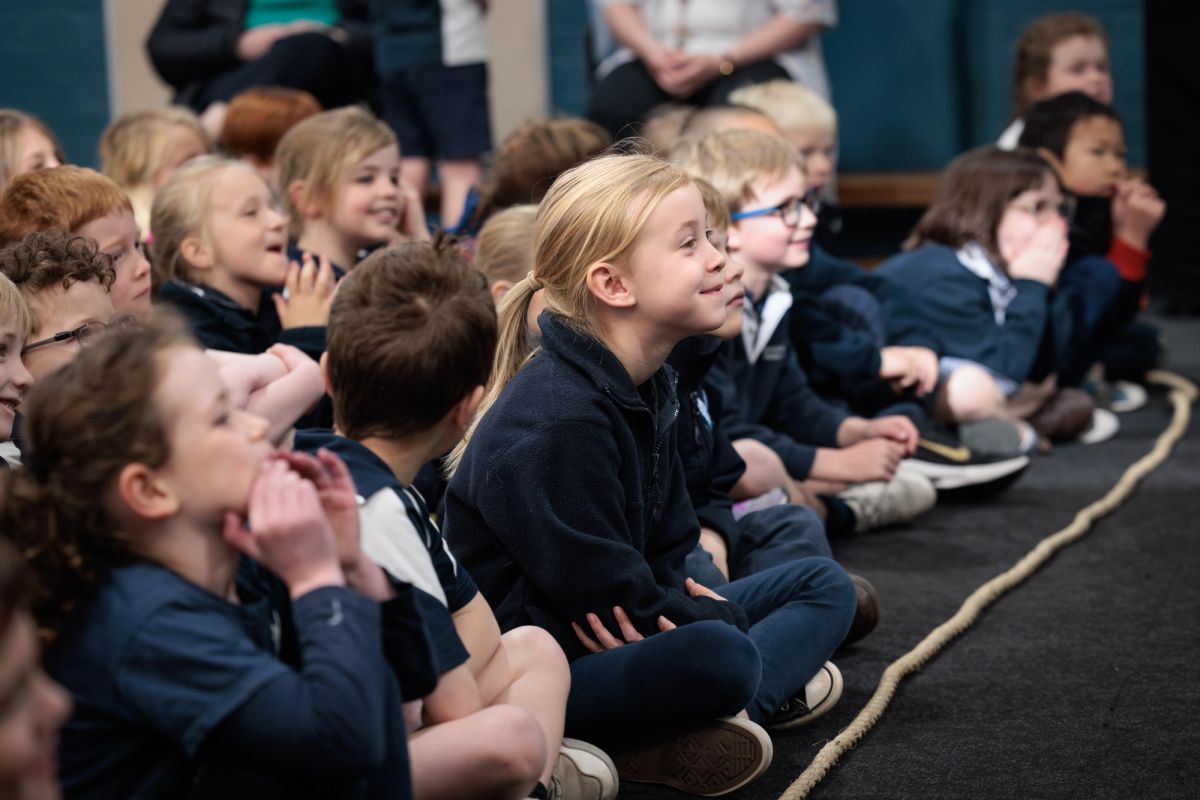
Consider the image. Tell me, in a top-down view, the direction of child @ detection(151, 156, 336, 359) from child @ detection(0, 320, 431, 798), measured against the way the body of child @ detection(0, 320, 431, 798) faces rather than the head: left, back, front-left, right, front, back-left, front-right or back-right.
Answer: left

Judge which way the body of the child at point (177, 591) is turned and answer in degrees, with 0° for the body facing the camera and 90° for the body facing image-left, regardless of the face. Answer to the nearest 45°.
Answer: approximately 270°

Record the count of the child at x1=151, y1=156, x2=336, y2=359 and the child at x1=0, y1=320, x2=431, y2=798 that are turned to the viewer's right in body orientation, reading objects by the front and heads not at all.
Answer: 2

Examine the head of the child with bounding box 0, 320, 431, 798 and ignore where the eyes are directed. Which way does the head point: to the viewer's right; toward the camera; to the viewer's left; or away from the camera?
to the viewer's right

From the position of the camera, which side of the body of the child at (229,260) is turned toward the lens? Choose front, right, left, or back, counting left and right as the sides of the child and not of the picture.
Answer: right

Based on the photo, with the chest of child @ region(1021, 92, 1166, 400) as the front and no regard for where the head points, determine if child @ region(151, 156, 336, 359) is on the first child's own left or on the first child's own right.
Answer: on the first child's own right

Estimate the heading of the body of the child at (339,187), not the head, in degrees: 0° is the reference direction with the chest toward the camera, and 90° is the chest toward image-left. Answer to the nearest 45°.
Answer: approximately 315°

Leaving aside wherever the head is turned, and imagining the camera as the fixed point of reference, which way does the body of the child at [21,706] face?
to the viewer's right

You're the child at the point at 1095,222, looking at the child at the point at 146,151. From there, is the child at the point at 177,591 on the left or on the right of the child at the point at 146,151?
left

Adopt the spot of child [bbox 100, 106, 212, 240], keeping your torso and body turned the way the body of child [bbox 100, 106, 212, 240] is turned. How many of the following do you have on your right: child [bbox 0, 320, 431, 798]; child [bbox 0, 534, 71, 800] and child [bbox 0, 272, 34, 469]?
3

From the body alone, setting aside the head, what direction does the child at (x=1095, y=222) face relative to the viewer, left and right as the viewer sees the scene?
facing the viewer and to the right of the viewer
